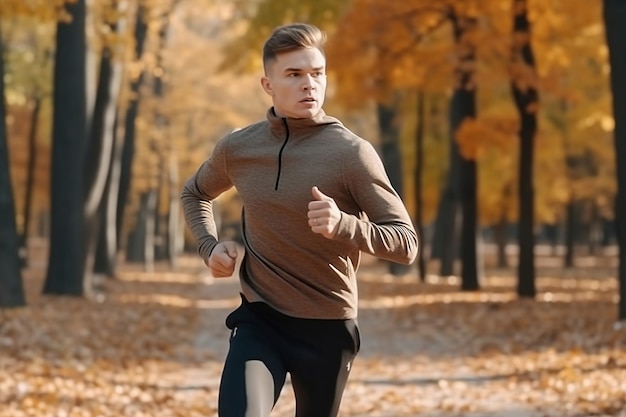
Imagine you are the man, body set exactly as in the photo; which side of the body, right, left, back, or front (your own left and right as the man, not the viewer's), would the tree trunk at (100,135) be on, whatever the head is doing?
back

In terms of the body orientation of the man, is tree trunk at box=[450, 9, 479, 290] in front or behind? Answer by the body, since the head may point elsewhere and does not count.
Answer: behind

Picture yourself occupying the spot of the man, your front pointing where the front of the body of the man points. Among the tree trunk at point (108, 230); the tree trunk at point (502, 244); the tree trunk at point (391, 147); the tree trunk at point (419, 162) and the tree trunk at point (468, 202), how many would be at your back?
5

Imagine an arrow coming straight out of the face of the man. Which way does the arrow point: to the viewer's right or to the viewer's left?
to the viewer's right

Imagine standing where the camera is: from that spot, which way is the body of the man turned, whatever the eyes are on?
toward the camera

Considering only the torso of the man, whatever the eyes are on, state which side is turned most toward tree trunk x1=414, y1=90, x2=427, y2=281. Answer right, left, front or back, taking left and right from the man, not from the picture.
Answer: back

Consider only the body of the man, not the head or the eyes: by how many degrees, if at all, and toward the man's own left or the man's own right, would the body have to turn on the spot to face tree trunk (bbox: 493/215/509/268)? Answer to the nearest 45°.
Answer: approximately 180°

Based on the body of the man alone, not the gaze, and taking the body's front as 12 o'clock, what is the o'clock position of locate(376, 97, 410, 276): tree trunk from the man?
The tree trunk is roughly at 6 o'clock from the man.

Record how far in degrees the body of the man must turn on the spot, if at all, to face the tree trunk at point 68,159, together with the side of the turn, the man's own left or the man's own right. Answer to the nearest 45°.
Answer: approximately 180°
